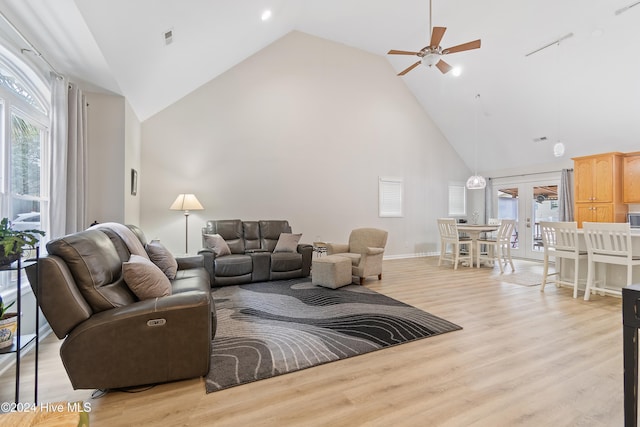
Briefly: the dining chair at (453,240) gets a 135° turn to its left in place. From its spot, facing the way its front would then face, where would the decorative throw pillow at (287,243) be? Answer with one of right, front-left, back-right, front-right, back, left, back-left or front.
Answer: front-left

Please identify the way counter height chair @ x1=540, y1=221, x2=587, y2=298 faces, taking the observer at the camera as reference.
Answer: facing away from the viewer and to the right of the viewer

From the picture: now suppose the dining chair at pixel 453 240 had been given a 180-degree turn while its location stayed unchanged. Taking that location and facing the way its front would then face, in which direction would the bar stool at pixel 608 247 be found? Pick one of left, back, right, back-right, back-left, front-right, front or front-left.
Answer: left

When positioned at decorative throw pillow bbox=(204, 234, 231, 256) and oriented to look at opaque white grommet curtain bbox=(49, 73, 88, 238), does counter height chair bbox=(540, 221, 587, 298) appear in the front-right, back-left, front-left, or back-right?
back-left

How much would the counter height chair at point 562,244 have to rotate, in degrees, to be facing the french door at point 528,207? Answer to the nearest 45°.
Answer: approximately 45° to its left

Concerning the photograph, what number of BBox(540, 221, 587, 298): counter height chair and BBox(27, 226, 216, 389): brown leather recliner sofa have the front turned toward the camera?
0

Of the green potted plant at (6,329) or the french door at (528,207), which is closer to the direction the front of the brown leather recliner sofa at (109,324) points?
the french door

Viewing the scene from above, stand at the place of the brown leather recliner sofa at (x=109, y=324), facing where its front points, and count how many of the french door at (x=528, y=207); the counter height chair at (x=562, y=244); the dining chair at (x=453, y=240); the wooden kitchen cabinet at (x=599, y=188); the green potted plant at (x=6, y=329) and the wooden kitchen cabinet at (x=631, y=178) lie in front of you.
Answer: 5

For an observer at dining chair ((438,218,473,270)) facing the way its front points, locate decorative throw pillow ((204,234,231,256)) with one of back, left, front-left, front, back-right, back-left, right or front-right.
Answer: back

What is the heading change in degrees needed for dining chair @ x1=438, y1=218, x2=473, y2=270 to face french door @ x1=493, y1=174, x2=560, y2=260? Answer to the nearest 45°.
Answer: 0° — it already faces it

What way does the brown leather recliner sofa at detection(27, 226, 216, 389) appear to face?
to the viewer's right

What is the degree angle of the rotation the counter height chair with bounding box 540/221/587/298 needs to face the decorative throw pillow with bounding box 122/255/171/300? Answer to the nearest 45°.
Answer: approximately 180°

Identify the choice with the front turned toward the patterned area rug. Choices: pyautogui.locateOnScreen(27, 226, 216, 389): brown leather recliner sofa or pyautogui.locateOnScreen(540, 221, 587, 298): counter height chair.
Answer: the brown leather recliner sofa

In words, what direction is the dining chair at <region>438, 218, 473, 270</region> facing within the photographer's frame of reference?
facing away from the viewer and to the right of the viewer

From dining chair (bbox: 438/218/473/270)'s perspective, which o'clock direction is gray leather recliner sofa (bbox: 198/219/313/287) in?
The gray leather recliner sofa is roughly at 6 o'clock from the dining chair.
